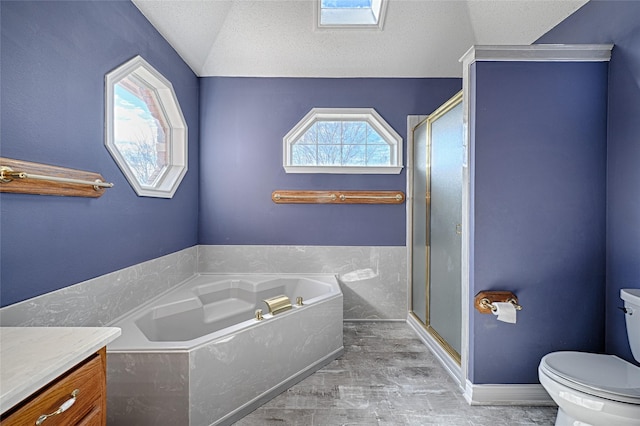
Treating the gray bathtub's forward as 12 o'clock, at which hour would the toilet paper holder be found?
The toilet paper holder is roughly at 11 o'clock from the gray bathtub.

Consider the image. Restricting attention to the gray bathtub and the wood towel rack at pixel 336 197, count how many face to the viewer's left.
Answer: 0

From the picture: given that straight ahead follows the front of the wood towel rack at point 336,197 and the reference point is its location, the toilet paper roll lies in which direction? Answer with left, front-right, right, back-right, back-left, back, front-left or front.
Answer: front-left

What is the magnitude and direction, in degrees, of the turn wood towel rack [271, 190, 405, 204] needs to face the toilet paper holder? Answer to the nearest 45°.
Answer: approximately 45° to its left

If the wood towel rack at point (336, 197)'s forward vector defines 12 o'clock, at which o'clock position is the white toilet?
The white toilet is roughly at 11 o'clock from the wood towel rack.

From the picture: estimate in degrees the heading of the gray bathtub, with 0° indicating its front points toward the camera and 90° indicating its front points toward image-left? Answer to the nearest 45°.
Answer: approximately 315°

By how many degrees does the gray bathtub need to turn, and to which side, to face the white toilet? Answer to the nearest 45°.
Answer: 0° — it already faces it

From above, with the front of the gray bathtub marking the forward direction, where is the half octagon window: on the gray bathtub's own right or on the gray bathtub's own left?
on the gray bathtub's own left

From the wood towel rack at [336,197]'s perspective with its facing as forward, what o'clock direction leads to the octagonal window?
The octagonal window is roughly at 2 o'clock from the wood towel rack.

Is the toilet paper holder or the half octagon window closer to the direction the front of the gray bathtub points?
the toilet paper holder

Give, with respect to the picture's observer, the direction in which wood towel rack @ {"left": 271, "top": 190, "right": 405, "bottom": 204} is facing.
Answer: facing the viewer
